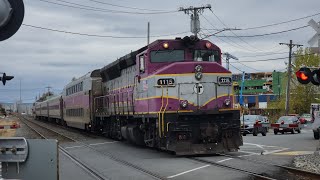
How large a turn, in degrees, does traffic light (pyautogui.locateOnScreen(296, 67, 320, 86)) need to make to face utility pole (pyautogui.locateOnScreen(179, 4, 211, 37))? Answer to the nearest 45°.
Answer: approximately 180°

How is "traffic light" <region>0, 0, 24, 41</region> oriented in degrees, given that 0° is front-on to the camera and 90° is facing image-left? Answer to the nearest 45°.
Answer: approximately 0°

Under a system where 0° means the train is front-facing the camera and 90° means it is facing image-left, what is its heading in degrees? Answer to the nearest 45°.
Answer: approximately 315°

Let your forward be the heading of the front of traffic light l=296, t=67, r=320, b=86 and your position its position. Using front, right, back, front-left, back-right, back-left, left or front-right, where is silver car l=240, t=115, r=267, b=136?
back

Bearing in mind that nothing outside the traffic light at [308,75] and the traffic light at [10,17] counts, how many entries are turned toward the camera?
2

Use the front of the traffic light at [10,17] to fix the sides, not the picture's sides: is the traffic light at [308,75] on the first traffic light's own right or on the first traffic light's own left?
on the first traffic light's own left

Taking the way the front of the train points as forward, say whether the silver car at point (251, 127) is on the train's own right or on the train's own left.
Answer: on the train's own left

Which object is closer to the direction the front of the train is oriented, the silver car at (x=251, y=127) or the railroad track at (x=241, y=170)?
the railroad track

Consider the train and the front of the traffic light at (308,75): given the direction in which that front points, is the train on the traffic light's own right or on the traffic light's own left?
on the traffic light's own right

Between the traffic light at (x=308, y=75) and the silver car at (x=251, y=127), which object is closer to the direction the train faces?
the traffic light

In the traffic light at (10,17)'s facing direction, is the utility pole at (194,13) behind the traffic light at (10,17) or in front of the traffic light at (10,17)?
behind
